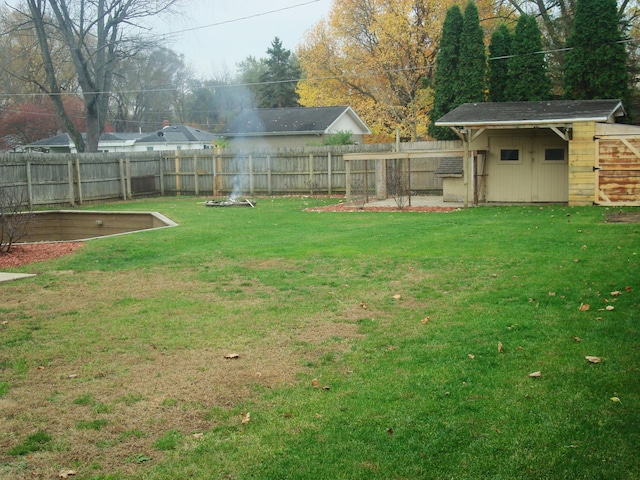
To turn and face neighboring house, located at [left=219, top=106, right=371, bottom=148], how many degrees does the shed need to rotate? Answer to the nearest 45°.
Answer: approximately 135° to its right

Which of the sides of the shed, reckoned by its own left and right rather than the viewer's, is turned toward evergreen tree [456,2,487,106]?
back

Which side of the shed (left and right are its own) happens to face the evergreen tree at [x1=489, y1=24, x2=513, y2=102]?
back

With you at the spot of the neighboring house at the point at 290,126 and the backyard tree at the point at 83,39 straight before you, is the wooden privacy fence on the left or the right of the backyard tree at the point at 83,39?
left

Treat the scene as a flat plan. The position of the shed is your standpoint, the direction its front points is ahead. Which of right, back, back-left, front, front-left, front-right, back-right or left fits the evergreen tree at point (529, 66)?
back

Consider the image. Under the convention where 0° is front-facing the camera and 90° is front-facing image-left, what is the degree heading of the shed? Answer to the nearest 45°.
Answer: approximately 0°

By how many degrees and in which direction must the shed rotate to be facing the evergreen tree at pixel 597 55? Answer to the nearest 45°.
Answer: approximately 180°
